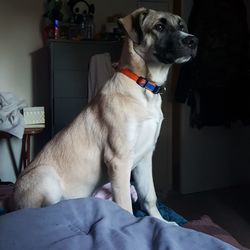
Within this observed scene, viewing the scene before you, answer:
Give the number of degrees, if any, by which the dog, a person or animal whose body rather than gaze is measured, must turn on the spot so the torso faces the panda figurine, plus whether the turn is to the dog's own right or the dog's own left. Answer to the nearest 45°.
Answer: approximately 135° to the dog's own left

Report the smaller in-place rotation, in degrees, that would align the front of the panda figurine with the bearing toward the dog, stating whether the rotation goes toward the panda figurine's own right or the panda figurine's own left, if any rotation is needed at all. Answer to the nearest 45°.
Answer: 0° — it already faces it

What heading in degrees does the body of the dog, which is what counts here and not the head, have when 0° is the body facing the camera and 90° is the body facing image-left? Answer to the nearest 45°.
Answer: approximately 315°

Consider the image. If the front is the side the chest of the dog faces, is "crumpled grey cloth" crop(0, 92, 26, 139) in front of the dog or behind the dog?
behind

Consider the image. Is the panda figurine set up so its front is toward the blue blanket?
yes
